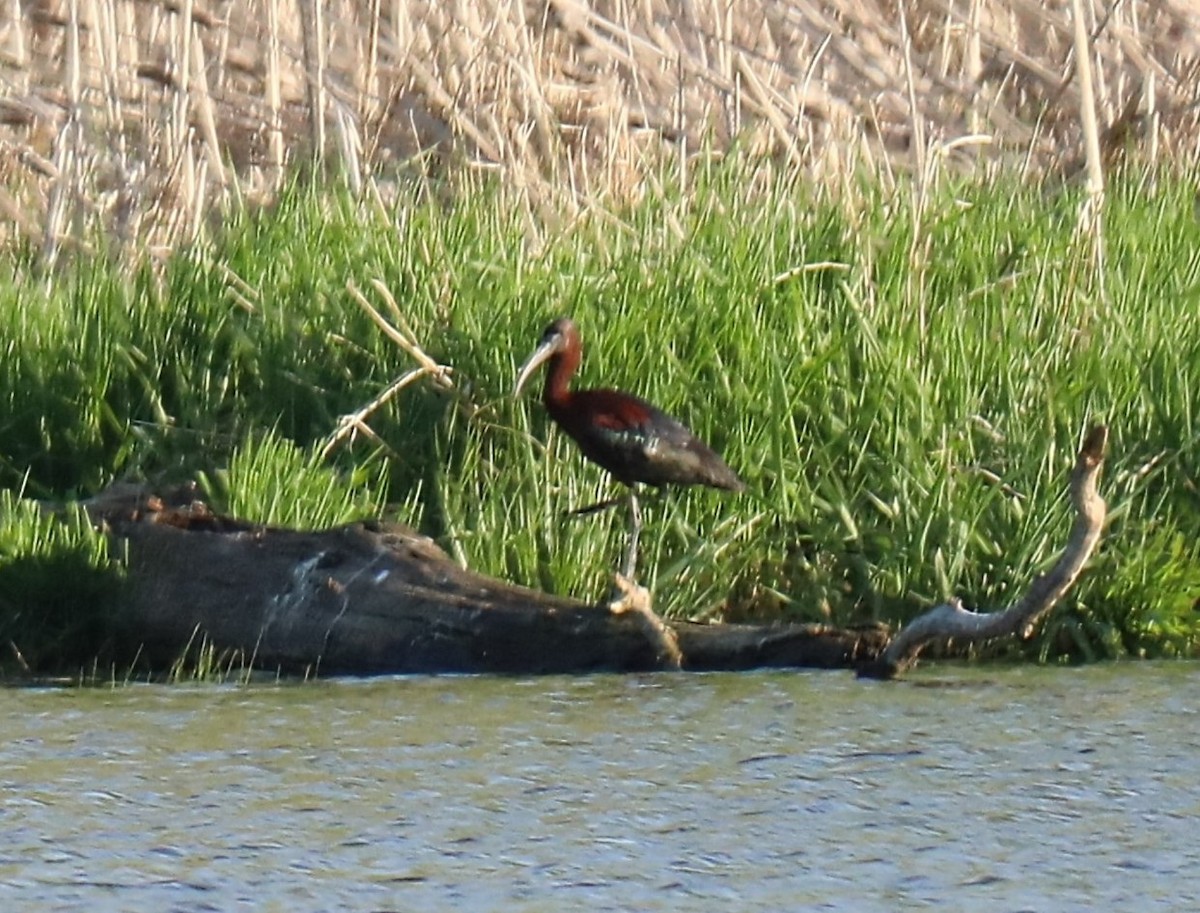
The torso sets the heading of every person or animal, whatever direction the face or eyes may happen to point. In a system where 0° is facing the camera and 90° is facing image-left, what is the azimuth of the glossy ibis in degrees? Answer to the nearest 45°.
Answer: approximately 90°

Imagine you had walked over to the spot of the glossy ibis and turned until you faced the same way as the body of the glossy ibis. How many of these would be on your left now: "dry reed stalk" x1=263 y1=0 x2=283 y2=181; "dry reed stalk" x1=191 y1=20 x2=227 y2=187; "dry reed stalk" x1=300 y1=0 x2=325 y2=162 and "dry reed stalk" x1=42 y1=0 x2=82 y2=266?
0

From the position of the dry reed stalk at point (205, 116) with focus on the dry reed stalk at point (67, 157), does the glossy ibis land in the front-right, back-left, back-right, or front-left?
back-left

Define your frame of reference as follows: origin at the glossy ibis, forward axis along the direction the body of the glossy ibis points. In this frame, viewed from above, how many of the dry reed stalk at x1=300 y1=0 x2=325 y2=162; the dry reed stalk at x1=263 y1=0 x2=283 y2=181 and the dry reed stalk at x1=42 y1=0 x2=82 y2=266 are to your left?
0

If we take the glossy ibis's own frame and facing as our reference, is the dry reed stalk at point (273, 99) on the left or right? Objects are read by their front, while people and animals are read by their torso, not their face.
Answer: on its right

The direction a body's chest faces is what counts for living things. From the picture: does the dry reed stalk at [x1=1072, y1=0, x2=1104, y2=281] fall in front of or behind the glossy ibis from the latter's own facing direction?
behind

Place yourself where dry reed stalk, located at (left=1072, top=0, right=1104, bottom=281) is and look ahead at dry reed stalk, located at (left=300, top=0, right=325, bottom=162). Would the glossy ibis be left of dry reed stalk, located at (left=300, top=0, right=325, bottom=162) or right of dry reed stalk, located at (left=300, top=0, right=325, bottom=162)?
left

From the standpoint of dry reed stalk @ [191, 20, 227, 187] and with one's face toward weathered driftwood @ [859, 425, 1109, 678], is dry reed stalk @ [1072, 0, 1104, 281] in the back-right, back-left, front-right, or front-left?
front-left

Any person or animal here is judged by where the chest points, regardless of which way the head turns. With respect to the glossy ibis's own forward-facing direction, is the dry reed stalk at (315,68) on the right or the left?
on its right

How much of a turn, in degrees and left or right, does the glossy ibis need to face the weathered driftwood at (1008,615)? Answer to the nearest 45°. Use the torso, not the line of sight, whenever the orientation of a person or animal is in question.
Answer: approximately 135° to its left

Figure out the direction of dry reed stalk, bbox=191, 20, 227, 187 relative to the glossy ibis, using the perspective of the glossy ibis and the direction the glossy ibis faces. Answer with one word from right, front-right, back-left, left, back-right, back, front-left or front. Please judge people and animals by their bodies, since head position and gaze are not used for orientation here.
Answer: front-right

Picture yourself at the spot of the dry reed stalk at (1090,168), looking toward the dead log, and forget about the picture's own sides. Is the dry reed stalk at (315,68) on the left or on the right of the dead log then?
right

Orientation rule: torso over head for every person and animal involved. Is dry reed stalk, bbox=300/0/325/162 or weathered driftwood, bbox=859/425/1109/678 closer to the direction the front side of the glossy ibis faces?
the dry reed stalk

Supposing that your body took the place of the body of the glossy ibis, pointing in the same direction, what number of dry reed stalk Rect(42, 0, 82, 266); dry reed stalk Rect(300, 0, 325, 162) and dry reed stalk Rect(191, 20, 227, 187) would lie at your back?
0
